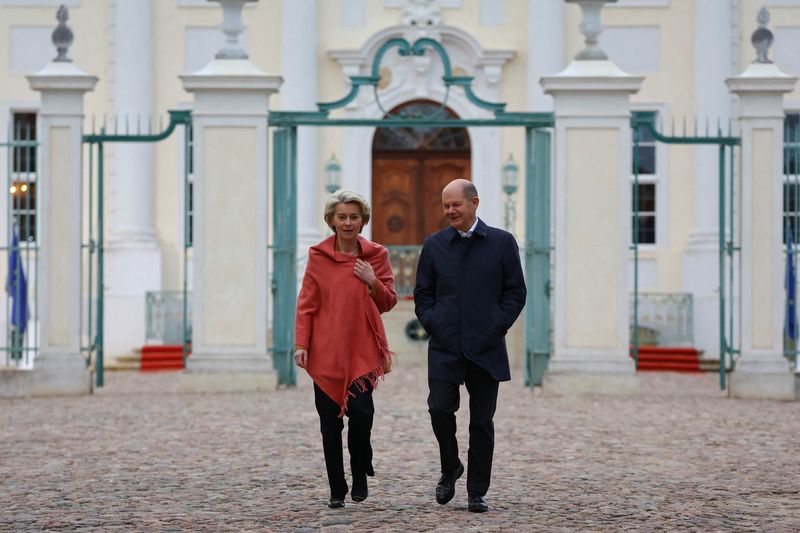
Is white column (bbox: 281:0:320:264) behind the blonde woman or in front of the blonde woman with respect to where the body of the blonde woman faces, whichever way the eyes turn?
behind

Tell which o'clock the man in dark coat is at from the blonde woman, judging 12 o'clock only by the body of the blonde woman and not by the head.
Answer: The man in dark coat is roughly at 9 o'clock from the blonde woman.

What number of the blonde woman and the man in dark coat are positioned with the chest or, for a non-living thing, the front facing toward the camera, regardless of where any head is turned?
2

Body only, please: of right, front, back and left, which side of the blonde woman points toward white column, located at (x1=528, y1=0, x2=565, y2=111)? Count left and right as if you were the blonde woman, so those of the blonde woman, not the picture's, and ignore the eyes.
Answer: back

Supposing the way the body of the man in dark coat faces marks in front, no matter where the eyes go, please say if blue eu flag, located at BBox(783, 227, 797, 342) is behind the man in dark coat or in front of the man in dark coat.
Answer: behind

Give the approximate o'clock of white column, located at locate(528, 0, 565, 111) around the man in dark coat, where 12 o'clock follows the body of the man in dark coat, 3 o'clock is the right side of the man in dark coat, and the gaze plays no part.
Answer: The white column is roughly at 6 o'clock from the man in dark coat.

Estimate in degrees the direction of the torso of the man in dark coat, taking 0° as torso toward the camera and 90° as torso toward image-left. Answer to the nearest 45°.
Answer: approximately 0°

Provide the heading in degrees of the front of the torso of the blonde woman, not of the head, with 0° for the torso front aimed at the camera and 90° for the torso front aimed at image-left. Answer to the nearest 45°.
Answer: approximately 0°

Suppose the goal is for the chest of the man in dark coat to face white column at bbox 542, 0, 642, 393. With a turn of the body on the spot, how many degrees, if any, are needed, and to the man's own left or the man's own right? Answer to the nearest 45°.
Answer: approximately 180°
